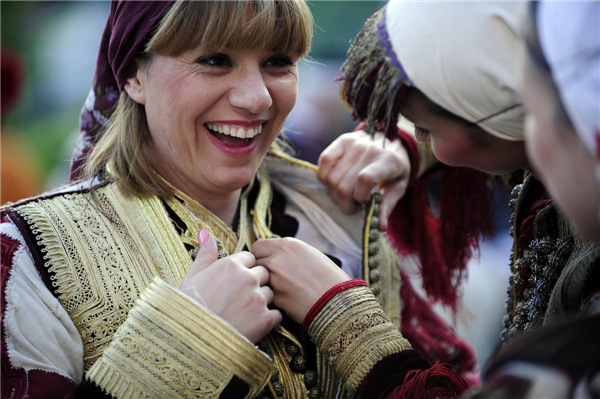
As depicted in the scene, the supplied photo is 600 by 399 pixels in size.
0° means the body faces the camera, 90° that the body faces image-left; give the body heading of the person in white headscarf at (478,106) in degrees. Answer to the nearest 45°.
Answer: approximately 90°

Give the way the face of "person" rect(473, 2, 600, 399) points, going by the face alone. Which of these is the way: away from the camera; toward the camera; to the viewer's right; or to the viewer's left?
to the viewer's left
